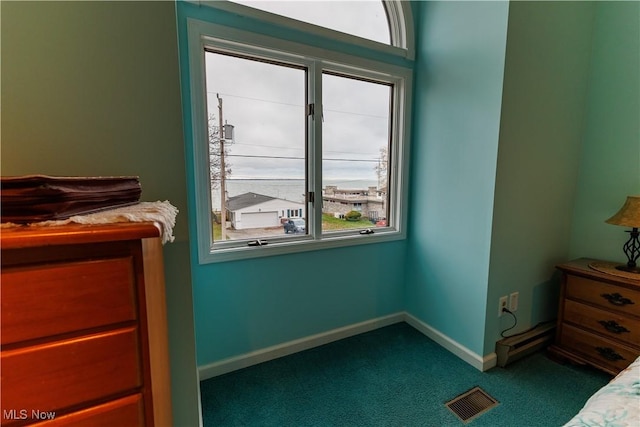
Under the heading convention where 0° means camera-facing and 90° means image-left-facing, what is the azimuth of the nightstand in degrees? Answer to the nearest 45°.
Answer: approximately 45°

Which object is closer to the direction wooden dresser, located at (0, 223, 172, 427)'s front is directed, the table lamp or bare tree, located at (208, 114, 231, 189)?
the table lamp

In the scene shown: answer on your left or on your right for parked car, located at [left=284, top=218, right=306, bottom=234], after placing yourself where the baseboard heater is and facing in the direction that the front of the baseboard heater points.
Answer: on your right

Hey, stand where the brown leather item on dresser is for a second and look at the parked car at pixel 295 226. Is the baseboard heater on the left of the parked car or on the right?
right

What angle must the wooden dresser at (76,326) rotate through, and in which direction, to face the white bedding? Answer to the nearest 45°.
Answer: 0° — it already faces it

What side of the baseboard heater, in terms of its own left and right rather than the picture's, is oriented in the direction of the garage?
right

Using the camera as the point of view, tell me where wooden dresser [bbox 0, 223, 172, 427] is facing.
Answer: facing the viewer and to the right of the viewer
